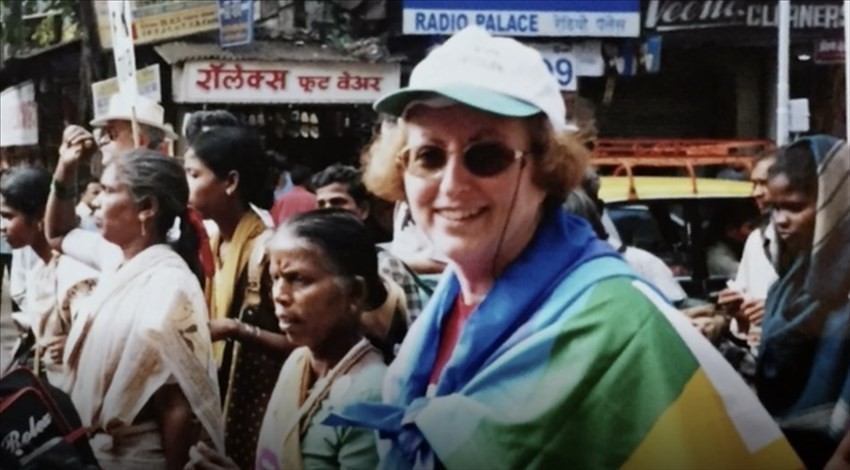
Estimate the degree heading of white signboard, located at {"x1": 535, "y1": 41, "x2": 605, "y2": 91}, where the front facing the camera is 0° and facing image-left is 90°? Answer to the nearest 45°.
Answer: approximately 0°

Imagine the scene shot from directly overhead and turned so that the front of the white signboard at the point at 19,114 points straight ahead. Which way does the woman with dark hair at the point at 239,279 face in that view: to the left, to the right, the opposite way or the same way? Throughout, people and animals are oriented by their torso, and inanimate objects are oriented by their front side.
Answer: to the right

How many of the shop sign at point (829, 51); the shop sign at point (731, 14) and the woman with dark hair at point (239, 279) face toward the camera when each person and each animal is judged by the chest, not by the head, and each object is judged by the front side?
2

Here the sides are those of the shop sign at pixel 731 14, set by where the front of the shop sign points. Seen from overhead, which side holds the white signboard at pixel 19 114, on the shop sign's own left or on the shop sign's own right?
on the shop sign's own right

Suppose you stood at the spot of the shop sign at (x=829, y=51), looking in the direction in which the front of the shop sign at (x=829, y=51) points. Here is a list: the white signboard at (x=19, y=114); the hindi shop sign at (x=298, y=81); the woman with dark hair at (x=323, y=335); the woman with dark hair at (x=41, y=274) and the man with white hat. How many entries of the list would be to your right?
5

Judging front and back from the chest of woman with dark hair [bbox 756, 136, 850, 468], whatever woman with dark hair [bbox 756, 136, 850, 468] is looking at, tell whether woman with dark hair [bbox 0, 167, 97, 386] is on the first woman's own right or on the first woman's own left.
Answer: on the first woman's own right

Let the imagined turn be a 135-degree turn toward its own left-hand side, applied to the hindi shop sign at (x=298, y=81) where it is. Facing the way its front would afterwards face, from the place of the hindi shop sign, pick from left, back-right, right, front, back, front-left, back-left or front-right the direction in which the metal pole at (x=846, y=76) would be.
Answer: front-right
